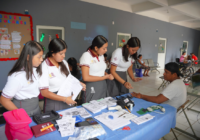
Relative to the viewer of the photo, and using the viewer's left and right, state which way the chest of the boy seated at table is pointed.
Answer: facing to the left of the viewer

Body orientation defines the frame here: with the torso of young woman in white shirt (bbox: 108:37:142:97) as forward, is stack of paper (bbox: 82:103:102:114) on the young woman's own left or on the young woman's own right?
on the young woman's own right

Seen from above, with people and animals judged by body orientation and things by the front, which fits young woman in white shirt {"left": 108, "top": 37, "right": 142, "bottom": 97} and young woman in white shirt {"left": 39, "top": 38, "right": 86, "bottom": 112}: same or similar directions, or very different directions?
same or similar directions

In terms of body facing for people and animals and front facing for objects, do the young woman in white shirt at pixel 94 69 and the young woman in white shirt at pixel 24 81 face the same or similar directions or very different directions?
same or similar directions

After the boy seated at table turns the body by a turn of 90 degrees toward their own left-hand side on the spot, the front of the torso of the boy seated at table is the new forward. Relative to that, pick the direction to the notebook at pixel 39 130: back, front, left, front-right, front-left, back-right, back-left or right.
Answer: front-right

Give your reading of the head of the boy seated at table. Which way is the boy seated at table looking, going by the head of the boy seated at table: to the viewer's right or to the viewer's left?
to the viewer's left

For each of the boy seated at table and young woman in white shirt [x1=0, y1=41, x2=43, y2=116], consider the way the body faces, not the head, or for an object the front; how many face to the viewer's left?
1

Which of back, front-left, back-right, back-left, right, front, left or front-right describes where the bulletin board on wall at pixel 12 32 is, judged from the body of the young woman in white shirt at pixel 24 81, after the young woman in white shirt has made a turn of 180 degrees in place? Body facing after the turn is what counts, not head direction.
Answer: front-right

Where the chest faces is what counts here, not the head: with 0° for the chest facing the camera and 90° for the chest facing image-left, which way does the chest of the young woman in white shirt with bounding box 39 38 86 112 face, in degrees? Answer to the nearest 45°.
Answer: approximately 315°

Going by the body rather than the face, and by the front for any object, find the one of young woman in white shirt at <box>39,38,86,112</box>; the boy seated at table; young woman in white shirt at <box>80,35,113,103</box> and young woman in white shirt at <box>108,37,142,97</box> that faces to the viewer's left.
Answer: the boy seated at table

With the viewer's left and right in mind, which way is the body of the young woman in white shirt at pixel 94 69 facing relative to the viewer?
facing the viewer and to the right of the viewer

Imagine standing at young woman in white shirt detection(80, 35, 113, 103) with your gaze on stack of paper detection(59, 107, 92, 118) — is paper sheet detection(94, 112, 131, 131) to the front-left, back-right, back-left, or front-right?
front-left
